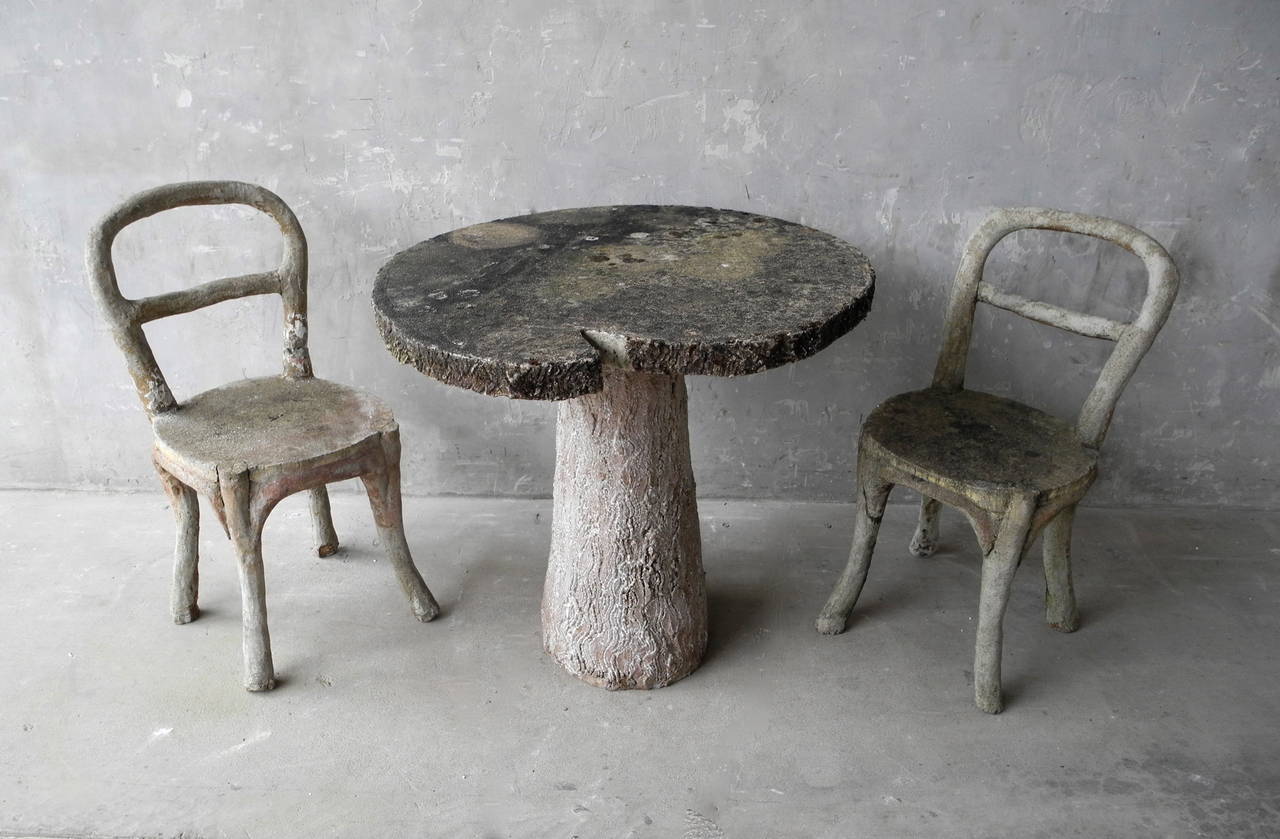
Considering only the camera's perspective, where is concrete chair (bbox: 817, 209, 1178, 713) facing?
facing the viewer and to the left of the viewer

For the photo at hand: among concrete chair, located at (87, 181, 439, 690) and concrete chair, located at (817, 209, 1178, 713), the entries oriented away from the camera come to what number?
0

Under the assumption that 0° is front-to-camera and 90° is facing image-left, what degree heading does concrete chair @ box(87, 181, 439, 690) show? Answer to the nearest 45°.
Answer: approximately 315°

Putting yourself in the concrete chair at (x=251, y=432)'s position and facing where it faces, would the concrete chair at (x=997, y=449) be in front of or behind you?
in front

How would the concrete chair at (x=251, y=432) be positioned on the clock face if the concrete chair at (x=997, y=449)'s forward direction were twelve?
the concrete chair at (x=251, y=432) is roughly at 1 o'clock from the concrete chair at (x=997, y=449).
